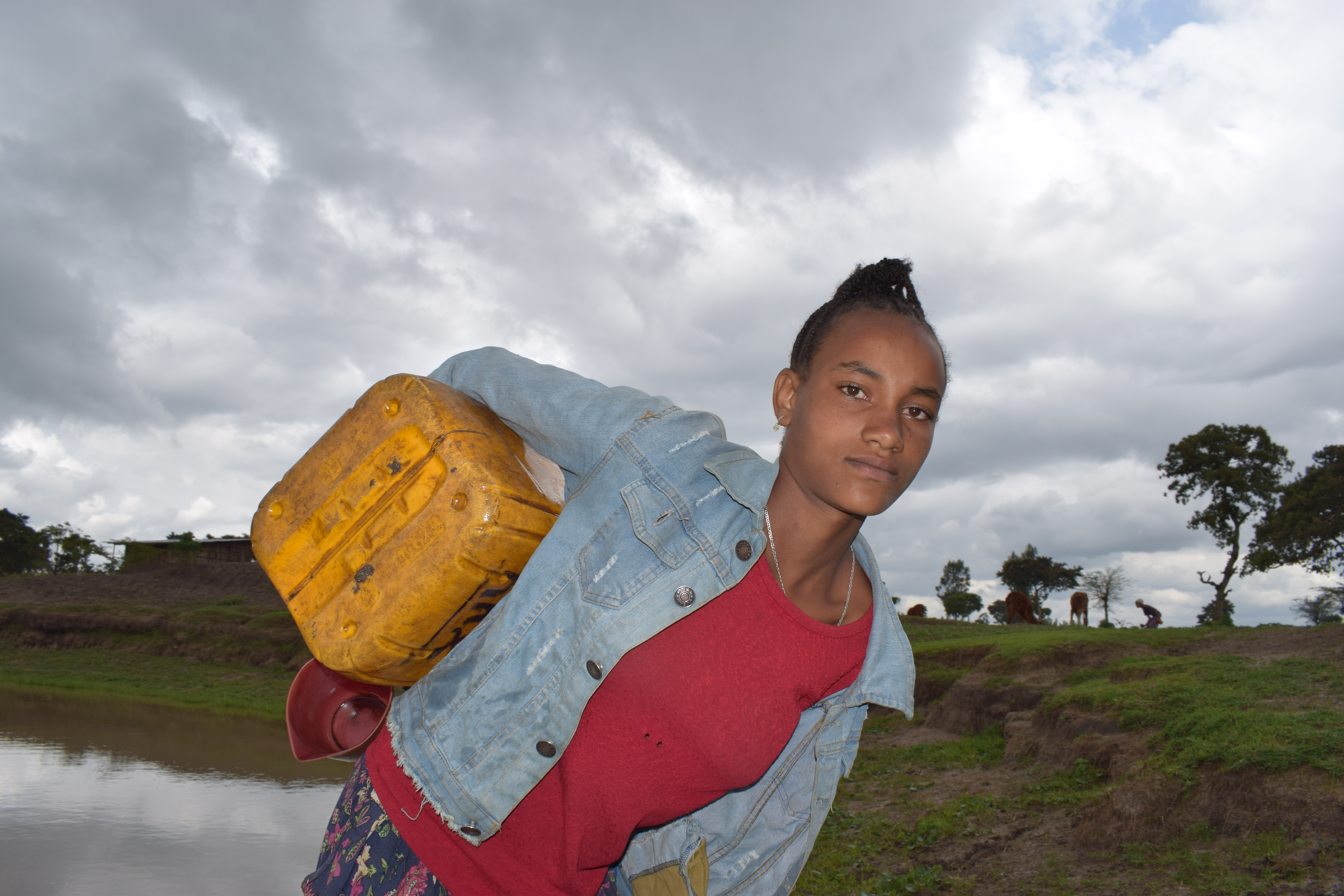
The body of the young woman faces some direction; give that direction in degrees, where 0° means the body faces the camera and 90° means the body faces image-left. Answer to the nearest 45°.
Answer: approximately 315°

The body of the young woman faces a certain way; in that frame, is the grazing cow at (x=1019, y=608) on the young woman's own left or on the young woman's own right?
on the young woman's own left

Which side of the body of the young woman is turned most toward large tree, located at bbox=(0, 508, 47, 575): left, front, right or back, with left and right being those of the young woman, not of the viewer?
back

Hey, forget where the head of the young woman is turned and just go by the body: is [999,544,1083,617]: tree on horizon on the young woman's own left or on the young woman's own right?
on the young woman's own left
